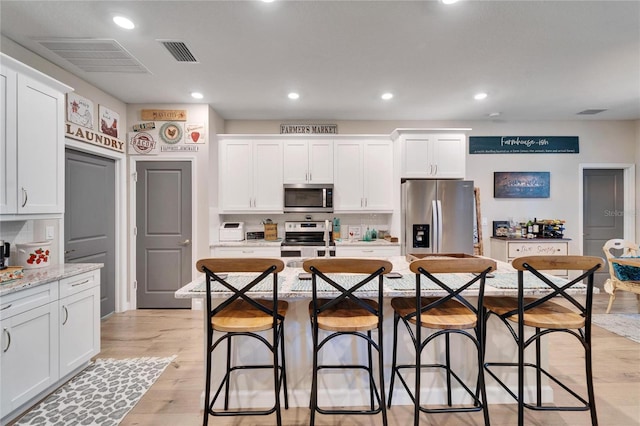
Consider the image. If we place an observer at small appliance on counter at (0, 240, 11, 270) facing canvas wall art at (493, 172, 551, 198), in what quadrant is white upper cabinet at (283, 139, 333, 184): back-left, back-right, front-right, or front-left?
front-left

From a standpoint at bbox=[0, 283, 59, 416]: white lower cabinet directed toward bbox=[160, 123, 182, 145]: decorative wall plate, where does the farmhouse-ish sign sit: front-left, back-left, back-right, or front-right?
front-right

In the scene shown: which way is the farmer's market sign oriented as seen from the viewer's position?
toward the camera

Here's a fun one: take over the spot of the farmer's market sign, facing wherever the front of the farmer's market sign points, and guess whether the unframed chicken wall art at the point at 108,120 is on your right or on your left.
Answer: on your right

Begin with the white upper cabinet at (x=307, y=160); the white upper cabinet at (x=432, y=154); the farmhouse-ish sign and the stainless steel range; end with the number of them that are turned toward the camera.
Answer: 4

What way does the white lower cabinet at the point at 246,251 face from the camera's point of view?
toward the camera

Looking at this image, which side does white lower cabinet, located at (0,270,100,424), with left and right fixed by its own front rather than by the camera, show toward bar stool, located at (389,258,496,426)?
front

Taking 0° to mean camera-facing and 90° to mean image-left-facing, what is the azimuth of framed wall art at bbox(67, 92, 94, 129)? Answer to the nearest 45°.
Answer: approximately 315°

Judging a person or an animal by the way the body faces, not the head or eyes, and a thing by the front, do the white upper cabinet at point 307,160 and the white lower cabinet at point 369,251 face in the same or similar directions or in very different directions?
same or similar directions

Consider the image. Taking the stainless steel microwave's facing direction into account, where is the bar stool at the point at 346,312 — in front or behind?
in front

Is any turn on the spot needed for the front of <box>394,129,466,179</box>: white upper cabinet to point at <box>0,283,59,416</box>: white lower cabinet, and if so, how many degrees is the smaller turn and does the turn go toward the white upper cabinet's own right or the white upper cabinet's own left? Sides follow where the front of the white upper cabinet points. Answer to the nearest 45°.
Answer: approximately 45° to the white upper cabinet's own right

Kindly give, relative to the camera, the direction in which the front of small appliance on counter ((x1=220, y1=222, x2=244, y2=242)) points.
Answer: facing the viewer

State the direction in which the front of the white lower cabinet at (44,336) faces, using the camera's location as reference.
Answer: facing the viewer and to the right of the viewer

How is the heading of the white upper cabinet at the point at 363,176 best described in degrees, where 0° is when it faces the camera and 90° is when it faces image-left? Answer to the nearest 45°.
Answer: approximately 0°

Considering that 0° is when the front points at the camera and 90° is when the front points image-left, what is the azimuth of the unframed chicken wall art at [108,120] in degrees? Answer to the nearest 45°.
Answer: approximately 315°

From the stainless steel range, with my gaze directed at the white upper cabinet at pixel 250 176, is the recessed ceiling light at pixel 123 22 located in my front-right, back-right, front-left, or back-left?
front-left
